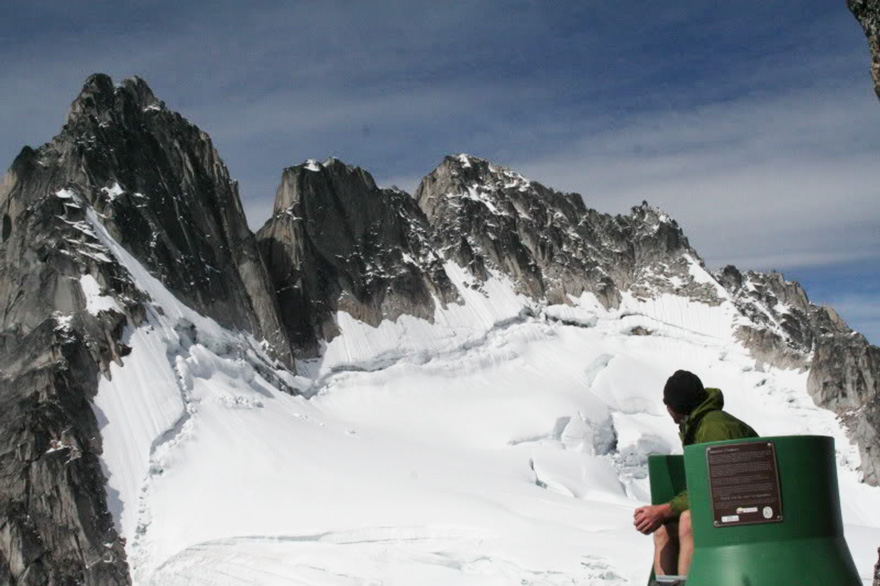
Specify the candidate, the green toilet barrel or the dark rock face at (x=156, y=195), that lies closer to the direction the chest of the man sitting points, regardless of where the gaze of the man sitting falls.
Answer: the dark rock face

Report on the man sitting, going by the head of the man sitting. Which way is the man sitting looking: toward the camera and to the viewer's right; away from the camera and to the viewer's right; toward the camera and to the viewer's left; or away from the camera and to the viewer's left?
away from the camera and to the viewer's left

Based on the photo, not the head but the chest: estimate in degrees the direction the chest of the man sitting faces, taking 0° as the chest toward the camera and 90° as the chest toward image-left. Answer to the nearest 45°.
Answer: approximately 90°

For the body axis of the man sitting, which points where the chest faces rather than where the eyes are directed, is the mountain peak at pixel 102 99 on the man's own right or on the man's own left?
on the man's own right
